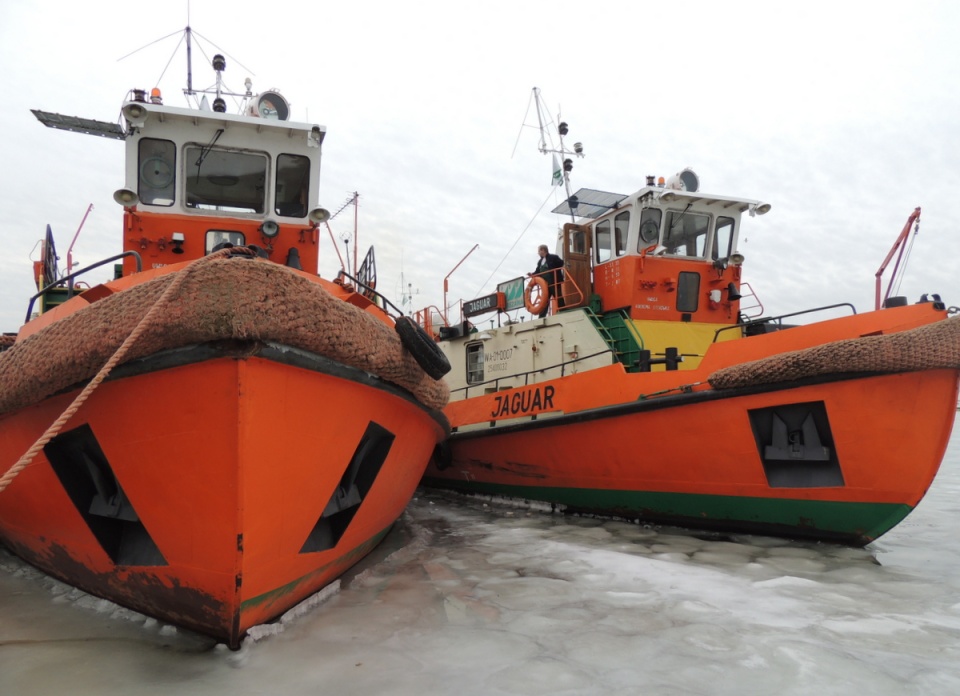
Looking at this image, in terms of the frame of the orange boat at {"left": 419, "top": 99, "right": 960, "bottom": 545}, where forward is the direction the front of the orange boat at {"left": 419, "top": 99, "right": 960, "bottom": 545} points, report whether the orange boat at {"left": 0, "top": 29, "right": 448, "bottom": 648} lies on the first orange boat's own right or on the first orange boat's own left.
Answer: on the first orange boat's own right

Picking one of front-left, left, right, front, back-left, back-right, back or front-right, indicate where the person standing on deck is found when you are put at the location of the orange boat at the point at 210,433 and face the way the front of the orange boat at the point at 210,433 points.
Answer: back-left

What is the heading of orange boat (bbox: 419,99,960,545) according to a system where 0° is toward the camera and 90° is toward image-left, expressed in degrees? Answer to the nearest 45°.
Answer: approximately 315°

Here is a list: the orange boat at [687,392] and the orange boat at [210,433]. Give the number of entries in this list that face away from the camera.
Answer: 0

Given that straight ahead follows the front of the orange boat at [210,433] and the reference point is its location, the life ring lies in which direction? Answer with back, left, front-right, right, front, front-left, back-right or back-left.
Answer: back-left

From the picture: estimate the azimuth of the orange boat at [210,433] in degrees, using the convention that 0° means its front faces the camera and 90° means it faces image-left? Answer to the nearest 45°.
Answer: approximately 0°
